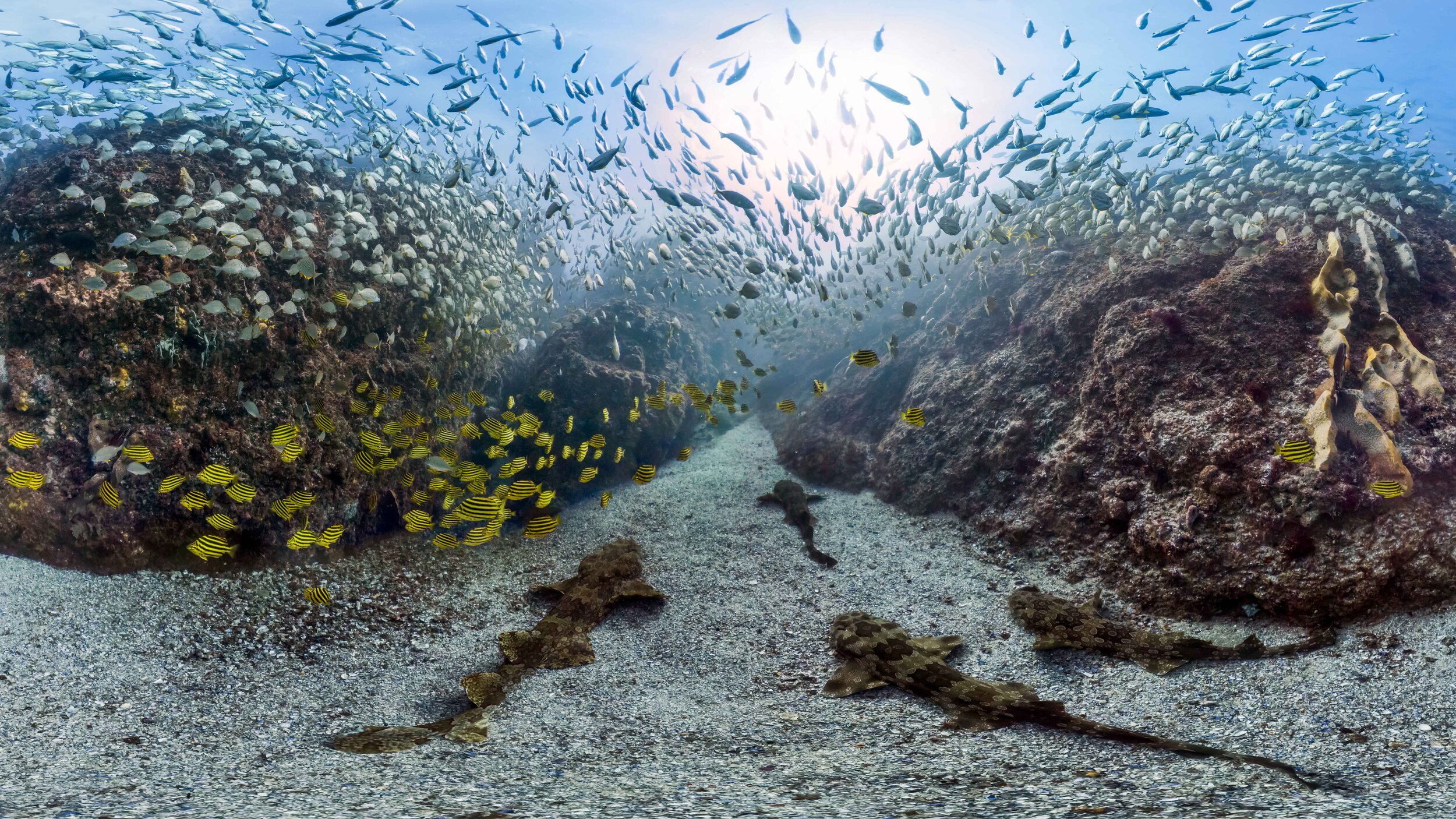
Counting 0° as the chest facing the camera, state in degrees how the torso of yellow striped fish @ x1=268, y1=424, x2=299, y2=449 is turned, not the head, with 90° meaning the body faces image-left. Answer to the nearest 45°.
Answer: approximately 90°

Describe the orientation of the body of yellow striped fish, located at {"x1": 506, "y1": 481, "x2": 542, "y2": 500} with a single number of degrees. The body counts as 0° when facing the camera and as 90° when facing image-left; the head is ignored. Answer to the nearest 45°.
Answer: approximately 90°

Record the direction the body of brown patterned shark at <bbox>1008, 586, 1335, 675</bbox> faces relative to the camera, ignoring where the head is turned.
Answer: to the viewer's left

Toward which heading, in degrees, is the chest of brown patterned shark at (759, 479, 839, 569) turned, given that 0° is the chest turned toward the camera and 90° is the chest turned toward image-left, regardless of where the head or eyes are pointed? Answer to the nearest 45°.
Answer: approximately 180°

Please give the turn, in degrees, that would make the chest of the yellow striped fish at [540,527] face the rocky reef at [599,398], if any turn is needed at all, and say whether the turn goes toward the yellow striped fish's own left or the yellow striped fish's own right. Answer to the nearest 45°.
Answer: approximately 90° to the yellow striped fish's own right

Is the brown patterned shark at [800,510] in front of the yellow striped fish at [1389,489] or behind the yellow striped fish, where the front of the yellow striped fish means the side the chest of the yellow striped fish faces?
in front
